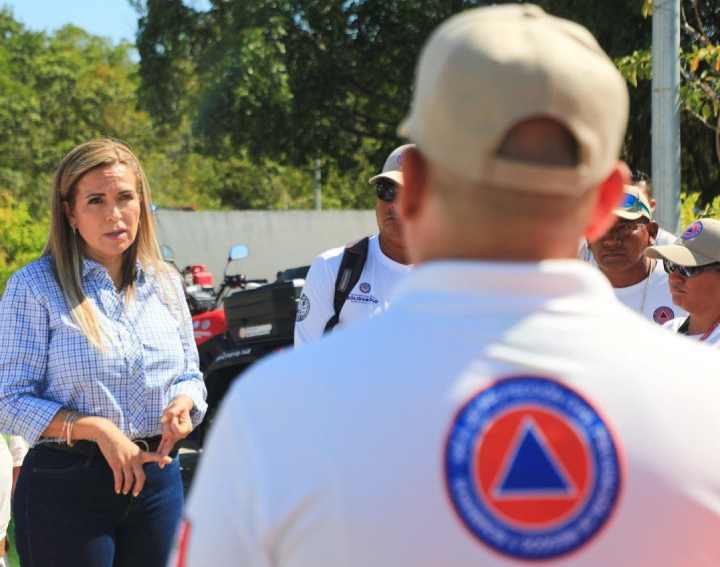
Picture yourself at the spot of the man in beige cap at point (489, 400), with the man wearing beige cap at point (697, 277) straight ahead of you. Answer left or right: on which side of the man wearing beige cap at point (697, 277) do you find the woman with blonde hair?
left

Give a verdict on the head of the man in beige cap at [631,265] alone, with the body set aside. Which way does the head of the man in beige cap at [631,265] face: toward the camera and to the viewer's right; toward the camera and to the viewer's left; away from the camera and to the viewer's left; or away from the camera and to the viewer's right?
toward the camera and to the viewer's left

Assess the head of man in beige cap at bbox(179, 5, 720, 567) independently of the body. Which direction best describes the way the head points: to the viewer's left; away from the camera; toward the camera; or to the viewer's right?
away from the camera

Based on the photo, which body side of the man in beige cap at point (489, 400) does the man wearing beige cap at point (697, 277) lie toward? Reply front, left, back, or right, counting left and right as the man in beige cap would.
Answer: front

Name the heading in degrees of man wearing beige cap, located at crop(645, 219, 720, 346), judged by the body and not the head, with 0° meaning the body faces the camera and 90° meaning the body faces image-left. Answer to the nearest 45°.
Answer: approximately 45°

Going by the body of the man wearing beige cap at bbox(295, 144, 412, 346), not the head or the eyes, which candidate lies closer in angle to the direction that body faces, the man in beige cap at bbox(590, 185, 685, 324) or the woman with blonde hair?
the woman with blonde hair

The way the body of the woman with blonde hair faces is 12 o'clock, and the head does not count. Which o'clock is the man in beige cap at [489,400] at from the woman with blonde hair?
The man in beige cap is roughly at 1 o'clock from the woman with blonde hair.

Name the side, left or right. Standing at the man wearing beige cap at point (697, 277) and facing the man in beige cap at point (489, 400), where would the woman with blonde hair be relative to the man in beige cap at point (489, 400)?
right

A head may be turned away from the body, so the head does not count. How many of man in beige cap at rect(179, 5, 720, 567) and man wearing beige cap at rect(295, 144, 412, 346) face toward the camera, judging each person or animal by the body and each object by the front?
1

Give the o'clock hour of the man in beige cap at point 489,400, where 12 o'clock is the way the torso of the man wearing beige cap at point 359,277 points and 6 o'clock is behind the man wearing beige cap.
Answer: The man in beige cap is roughly at 12 o'clock from the man wearing beige cap.

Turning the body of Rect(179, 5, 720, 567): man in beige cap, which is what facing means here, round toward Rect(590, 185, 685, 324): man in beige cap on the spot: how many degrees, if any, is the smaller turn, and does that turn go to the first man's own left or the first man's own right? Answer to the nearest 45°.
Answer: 0° — they already face them

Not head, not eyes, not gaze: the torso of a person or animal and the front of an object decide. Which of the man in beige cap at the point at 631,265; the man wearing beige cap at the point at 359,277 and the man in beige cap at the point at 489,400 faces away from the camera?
the man in beige cap at the point at 489,400
